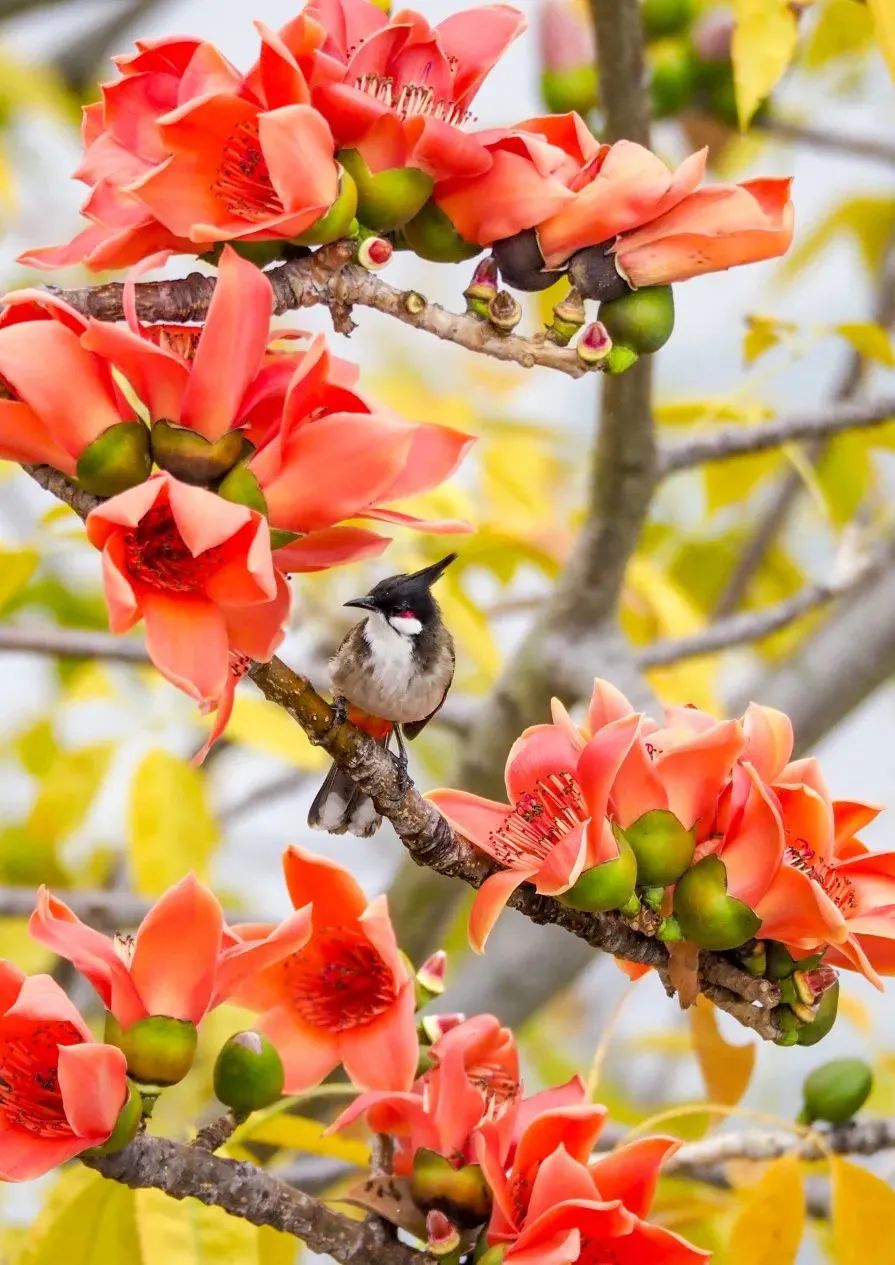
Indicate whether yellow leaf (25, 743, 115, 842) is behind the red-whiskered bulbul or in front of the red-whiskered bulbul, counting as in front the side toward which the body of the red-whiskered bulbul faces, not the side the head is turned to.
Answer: behind

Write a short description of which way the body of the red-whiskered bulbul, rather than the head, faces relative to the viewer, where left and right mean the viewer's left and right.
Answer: facing the viewer
